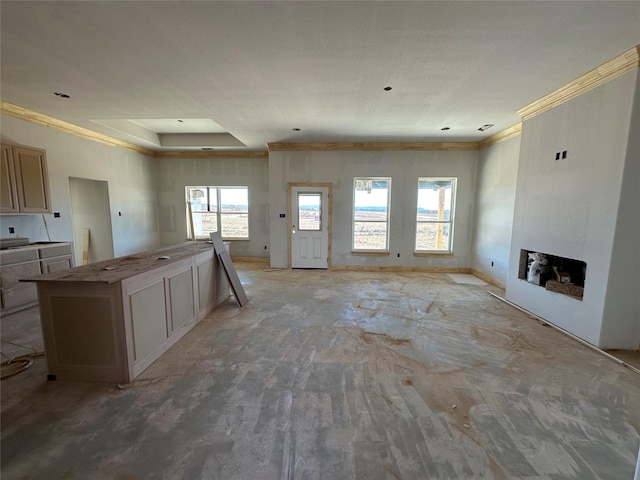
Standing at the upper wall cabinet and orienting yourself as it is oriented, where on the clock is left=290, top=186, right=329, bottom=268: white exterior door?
The white exterior door is roughly at 11 o'clock from the upper wall cabinet.

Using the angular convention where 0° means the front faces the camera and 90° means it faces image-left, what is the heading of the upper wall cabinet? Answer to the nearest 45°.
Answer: approximately 315°

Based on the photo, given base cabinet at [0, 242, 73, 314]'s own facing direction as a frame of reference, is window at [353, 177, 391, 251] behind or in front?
in front

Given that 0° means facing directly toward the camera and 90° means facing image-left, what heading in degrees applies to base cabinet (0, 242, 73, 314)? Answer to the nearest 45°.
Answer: approximately 315°

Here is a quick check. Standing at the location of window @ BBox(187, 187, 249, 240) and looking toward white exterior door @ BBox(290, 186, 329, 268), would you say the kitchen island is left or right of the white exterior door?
right

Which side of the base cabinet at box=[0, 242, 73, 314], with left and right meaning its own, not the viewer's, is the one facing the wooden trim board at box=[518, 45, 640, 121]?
front

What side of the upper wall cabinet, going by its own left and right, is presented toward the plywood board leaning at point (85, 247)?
left

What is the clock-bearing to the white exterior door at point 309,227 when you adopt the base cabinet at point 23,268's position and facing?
The white exterior door is roughly at 11 o'clock from the base cabinet.

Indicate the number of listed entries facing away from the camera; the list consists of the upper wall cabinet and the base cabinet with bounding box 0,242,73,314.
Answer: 0
